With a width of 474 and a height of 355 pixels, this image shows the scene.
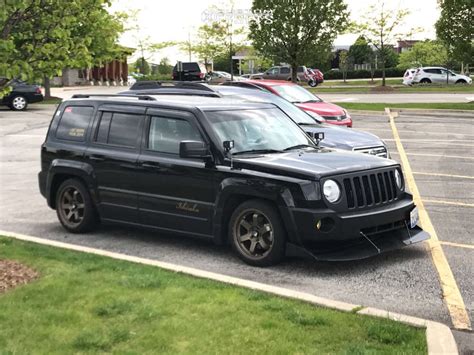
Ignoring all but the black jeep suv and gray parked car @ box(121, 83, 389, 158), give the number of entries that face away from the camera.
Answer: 0

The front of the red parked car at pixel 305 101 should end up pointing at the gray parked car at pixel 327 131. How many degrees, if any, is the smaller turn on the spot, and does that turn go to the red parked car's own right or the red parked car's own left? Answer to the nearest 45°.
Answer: approximately 45° to the red parked car's own right

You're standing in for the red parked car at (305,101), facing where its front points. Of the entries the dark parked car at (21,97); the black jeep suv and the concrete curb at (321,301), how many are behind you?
1

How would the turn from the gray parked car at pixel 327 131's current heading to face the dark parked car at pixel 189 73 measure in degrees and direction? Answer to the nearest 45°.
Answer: approximately 135° to its left

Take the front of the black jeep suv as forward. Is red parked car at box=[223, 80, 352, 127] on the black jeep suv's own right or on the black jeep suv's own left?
on the black jeep suv's own left

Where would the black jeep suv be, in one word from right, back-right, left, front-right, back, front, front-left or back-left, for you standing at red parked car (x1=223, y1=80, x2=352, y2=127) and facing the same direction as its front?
front-right

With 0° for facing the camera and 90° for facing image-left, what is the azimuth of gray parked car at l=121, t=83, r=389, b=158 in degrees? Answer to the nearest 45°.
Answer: approximately 315°

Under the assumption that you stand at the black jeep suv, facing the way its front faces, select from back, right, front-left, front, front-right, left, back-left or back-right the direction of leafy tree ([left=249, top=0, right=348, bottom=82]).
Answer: back-left

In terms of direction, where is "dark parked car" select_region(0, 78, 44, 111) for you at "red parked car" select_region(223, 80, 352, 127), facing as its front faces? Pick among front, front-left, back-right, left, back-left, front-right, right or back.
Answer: back

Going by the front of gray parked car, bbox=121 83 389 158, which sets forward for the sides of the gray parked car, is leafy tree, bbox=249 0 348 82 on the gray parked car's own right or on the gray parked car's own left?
on the gray parked car's own left

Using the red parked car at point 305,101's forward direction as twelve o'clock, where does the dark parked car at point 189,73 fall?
The dark parked car is roughly at 7 o'clock from the red parked car.
